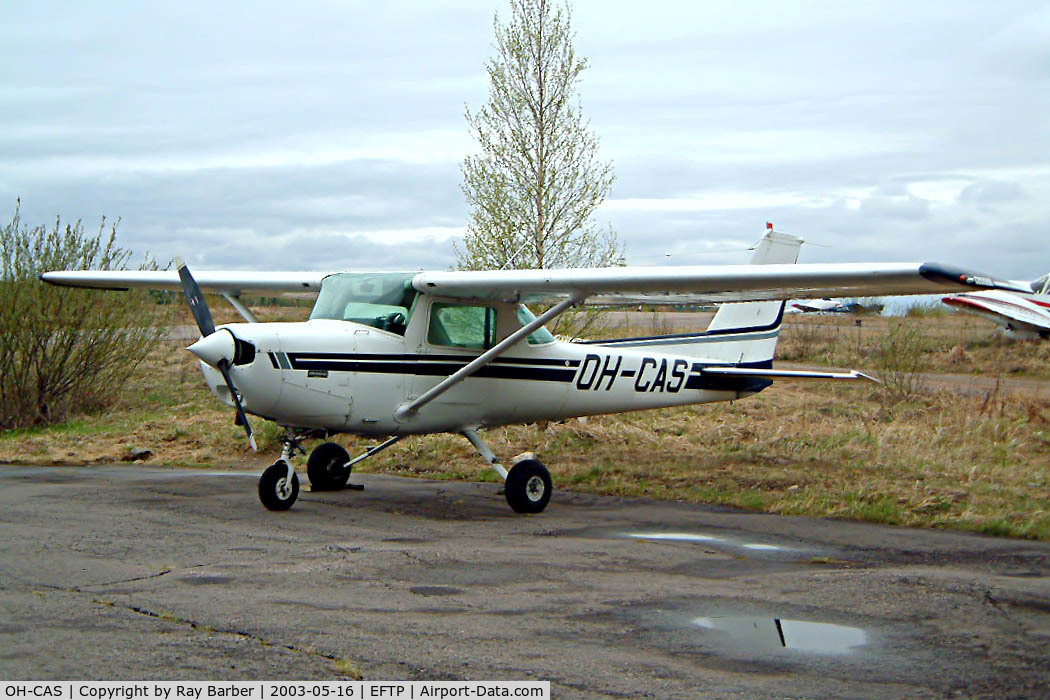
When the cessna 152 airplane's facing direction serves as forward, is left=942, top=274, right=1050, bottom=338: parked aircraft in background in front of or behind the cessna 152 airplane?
behind

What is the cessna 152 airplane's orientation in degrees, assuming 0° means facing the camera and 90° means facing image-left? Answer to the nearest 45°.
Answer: approximately 45°

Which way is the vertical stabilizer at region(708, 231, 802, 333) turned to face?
to the viewer's left

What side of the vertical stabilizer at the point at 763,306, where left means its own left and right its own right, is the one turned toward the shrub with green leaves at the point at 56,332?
front

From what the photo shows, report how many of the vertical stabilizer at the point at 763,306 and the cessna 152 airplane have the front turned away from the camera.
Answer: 0
